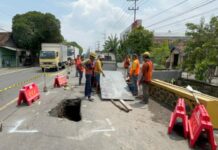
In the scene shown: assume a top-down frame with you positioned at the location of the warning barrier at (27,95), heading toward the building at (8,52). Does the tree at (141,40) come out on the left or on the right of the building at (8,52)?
right

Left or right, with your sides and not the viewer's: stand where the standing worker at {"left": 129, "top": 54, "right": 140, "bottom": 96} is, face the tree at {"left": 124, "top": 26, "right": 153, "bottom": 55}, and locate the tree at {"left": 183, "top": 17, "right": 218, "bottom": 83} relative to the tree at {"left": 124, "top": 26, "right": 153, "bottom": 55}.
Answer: right

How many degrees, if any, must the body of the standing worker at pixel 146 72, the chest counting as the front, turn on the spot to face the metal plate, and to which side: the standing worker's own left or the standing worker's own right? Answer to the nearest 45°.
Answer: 0° — they already face it

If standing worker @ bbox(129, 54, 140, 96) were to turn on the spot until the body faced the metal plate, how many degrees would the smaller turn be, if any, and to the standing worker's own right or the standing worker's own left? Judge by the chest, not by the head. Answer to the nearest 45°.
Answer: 0° — they already face it

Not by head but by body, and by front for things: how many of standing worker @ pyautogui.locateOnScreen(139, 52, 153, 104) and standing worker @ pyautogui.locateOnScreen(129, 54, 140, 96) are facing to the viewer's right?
0

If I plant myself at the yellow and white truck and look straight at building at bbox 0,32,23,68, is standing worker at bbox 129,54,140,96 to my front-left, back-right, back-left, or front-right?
back-left

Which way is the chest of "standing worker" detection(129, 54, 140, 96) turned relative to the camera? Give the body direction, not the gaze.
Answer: to the viewer's left

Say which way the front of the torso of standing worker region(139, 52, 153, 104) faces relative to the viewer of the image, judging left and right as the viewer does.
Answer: facing away from the viewer and to the left of the viewer

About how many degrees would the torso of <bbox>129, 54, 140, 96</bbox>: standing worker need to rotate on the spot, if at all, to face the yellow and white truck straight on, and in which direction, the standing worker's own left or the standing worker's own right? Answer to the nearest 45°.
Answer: approximately 45° to the standing worker's own right

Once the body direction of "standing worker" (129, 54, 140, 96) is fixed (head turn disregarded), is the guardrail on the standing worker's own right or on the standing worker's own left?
on the standing worker's own left

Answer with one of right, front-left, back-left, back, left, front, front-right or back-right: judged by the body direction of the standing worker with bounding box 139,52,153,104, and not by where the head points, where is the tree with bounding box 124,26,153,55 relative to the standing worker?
front-right

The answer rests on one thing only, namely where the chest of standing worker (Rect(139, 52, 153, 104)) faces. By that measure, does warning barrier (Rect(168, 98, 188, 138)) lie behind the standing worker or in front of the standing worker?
behind

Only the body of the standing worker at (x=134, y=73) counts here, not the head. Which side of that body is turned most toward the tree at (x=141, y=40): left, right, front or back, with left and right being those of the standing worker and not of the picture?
right

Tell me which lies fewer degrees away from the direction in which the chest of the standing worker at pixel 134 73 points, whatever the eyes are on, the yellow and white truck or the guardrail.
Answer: the yellow and white truck

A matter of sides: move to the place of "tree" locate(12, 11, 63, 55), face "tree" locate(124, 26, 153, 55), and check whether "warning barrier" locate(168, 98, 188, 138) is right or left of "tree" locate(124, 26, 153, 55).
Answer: right
